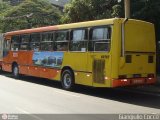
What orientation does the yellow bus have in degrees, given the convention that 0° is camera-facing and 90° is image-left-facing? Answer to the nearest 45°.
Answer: approximately 135°

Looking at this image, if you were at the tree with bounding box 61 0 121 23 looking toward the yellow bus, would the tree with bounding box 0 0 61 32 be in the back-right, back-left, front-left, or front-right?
back-right

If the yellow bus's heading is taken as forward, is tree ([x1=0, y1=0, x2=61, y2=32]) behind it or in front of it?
in front

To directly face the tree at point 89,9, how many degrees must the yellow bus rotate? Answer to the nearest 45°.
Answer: approximately 45° to its right
